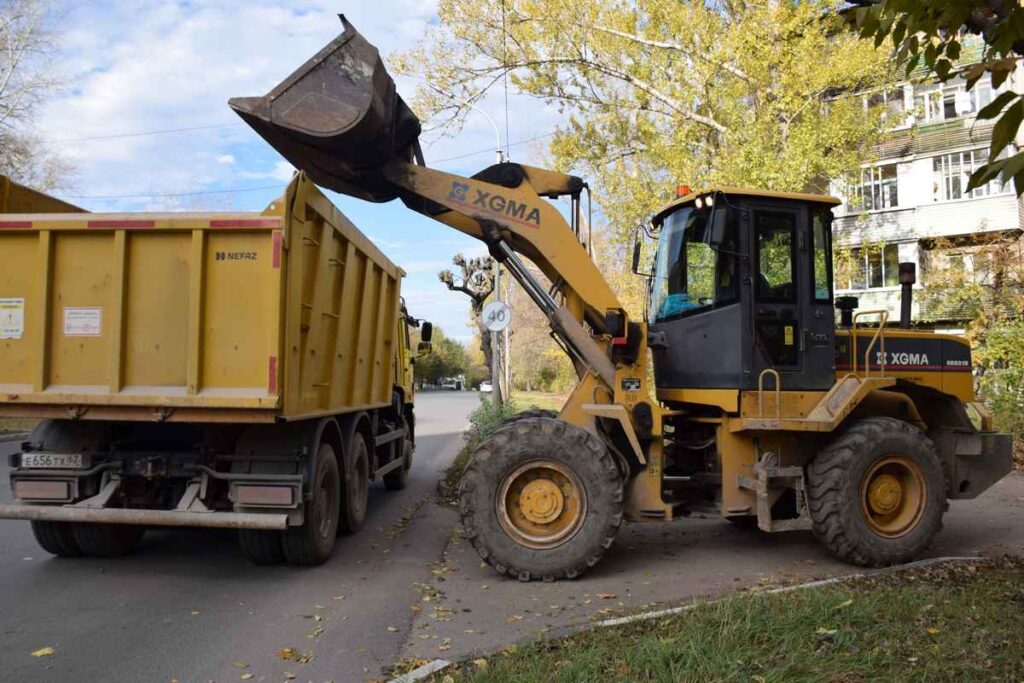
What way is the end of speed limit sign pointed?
toward the camera

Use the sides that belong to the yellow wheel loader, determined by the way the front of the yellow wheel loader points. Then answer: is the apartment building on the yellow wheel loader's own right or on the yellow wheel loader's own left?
on the yellow wheel loader's own right

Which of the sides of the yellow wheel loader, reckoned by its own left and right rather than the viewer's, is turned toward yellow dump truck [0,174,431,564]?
front

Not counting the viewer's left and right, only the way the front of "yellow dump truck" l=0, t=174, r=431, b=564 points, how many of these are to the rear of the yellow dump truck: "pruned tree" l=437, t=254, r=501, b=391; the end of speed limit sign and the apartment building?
0

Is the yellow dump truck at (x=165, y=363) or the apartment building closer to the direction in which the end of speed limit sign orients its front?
the yellow dump truck

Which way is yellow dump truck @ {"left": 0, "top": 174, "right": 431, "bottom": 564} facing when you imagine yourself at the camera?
facing away from the viewer and to the right of the viewer

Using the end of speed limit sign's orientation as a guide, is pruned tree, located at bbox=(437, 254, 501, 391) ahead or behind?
behind

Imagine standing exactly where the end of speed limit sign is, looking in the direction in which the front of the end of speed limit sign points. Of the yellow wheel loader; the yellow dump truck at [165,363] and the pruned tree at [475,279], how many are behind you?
1

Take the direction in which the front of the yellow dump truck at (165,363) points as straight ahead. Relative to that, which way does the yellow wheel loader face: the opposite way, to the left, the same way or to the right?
to the left

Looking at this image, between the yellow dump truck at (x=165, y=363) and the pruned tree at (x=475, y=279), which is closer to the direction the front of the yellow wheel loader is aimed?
the yellow dump truck

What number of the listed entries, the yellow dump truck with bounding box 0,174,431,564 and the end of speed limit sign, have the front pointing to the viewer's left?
0

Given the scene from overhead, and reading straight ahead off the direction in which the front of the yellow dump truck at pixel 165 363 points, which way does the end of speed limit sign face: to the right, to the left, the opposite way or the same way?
the opposite way

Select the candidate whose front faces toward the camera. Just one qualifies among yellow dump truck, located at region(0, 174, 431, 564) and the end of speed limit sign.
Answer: the end of speed limit sign

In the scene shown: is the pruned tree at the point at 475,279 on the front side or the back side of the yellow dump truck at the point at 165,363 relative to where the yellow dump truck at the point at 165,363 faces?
on the front side

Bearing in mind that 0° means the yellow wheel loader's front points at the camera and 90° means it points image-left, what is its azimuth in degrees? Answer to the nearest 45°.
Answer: approximately 90°

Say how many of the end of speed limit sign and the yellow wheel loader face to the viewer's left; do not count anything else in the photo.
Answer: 1

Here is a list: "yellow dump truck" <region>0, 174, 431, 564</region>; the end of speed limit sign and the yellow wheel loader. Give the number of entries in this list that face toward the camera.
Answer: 1

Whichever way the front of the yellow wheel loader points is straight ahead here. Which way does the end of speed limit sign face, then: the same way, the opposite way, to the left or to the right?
to the left

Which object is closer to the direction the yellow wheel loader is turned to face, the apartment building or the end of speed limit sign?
the end of speed limit sign

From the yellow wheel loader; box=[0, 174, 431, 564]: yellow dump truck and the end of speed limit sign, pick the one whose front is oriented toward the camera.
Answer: the end of speed limit sign
